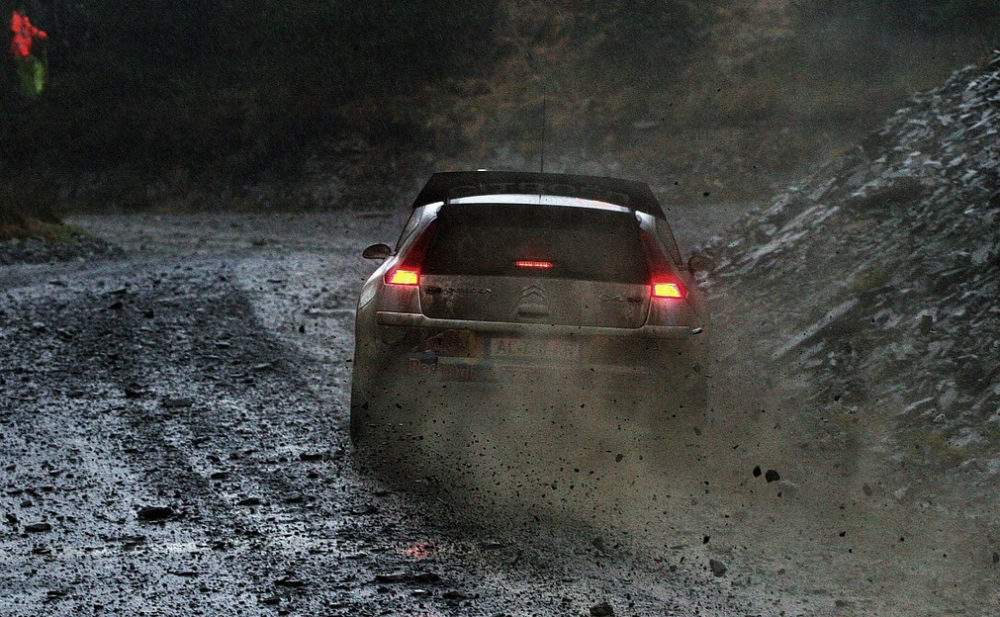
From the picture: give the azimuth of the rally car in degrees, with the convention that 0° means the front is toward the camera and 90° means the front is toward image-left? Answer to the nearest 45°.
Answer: approximately 180°

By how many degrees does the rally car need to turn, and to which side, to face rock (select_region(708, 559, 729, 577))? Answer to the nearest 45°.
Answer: approximately 135° to its right

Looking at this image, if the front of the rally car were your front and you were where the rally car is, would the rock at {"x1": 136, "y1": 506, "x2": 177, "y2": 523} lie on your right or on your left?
on your left

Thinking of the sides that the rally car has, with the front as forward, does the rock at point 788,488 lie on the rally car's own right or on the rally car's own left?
on the rally car's own right

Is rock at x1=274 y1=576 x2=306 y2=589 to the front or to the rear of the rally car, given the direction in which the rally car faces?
to the rear
